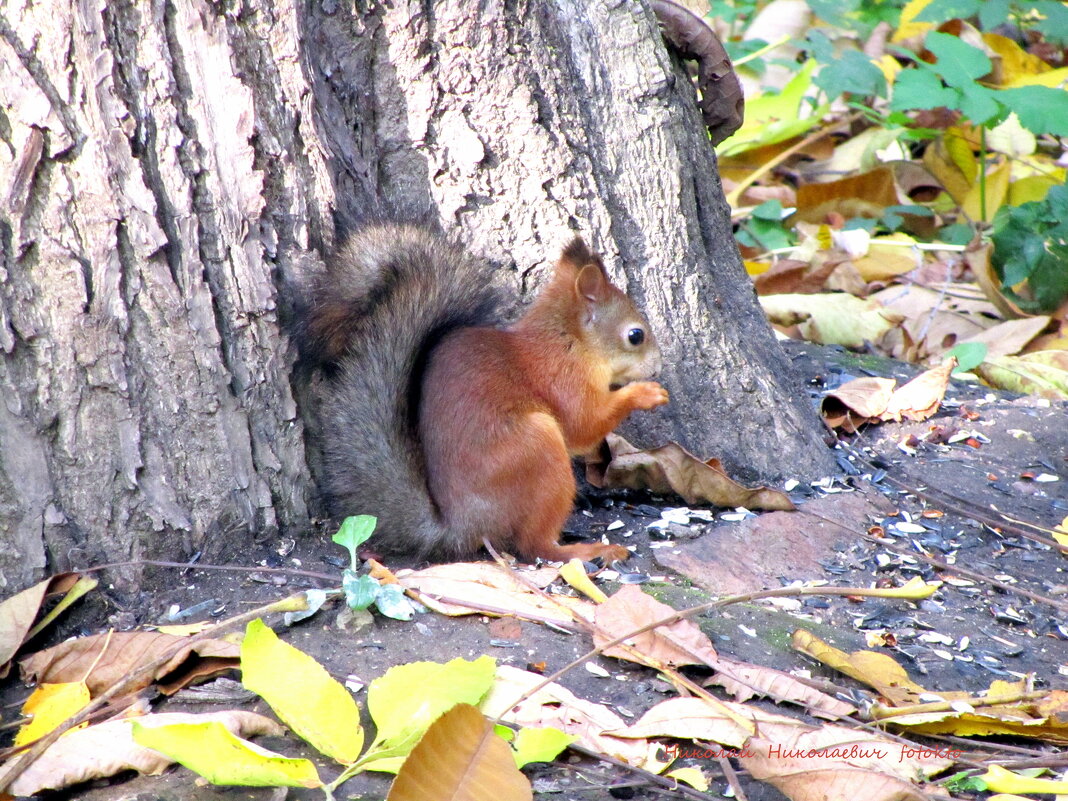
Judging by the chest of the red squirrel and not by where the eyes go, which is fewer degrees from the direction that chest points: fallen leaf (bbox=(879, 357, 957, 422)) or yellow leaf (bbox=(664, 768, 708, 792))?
the fallen leaf

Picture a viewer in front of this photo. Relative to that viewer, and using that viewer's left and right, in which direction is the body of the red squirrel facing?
facing to the right of the viewer

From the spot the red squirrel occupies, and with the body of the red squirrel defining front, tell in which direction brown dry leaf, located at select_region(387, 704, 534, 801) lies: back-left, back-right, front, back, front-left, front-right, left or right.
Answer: right

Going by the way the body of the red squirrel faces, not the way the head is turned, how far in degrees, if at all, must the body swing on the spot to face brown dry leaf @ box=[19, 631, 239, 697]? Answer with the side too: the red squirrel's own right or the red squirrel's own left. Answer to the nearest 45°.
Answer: approximately 135° to the red squirrel's own right

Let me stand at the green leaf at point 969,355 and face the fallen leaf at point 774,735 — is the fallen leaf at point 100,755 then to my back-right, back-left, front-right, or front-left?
front-right

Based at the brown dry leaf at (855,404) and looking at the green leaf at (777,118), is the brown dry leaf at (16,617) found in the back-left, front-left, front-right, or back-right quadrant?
back-left

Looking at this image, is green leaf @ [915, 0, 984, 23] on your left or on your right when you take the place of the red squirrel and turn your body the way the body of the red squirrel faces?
on your left

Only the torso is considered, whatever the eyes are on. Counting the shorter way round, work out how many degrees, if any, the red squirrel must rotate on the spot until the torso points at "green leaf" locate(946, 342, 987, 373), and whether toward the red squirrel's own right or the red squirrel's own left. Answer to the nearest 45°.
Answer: approximately 45° to the red squirrel's own left

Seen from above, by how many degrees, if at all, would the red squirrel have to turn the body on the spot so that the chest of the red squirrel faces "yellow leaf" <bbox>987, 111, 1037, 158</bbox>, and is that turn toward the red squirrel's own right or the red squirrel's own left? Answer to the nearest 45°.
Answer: approximately 45° to the red squirrel's own left

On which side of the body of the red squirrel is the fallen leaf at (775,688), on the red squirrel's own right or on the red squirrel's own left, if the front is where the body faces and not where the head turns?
on the red squirrel's own right
